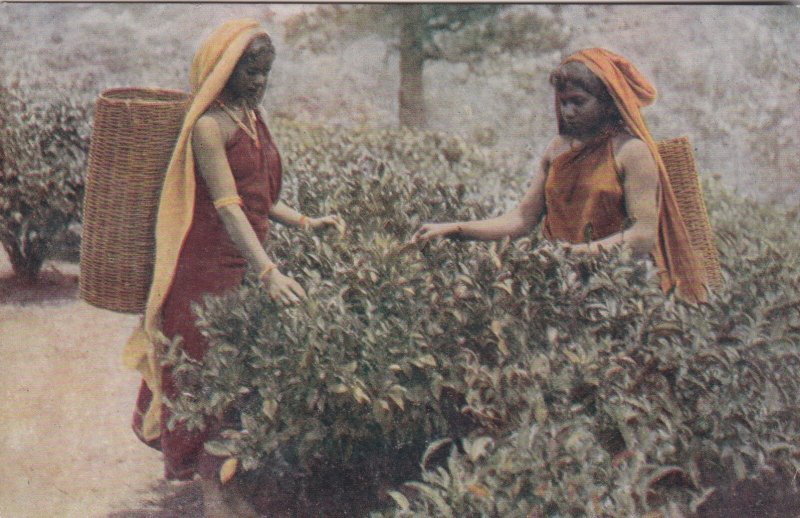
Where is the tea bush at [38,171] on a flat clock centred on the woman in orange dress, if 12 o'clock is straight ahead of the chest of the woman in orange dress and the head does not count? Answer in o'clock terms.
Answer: The tea bush is roughly at 2 o'clock from the woman in orange dress.

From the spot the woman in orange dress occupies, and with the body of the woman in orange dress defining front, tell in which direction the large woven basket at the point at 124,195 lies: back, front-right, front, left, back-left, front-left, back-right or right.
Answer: front-right

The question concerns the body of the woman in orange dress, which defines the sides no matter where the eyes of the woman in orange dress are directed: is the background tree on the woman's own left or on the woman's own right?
on the woman's own right

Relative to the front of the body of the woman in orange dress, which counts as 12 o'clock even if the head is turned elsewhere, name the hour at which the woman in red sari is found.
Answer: The woman in red sari is roughly at 1 o'clock from the woman in orange dress.

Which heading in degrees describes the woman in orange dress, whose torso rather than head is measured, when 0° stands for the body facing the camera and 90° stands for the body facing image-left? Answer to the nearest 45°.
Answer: approximately 45°
